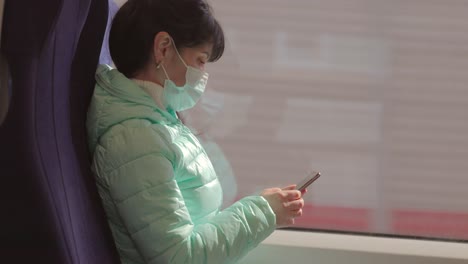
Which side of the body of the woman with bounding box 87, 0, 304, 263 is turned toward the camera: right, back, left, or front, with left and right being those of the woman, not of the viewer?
right

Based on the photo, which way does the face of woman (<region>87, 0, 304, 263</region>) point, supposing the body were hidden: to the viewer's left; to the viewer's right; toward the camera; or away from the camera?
to the viewer's right
